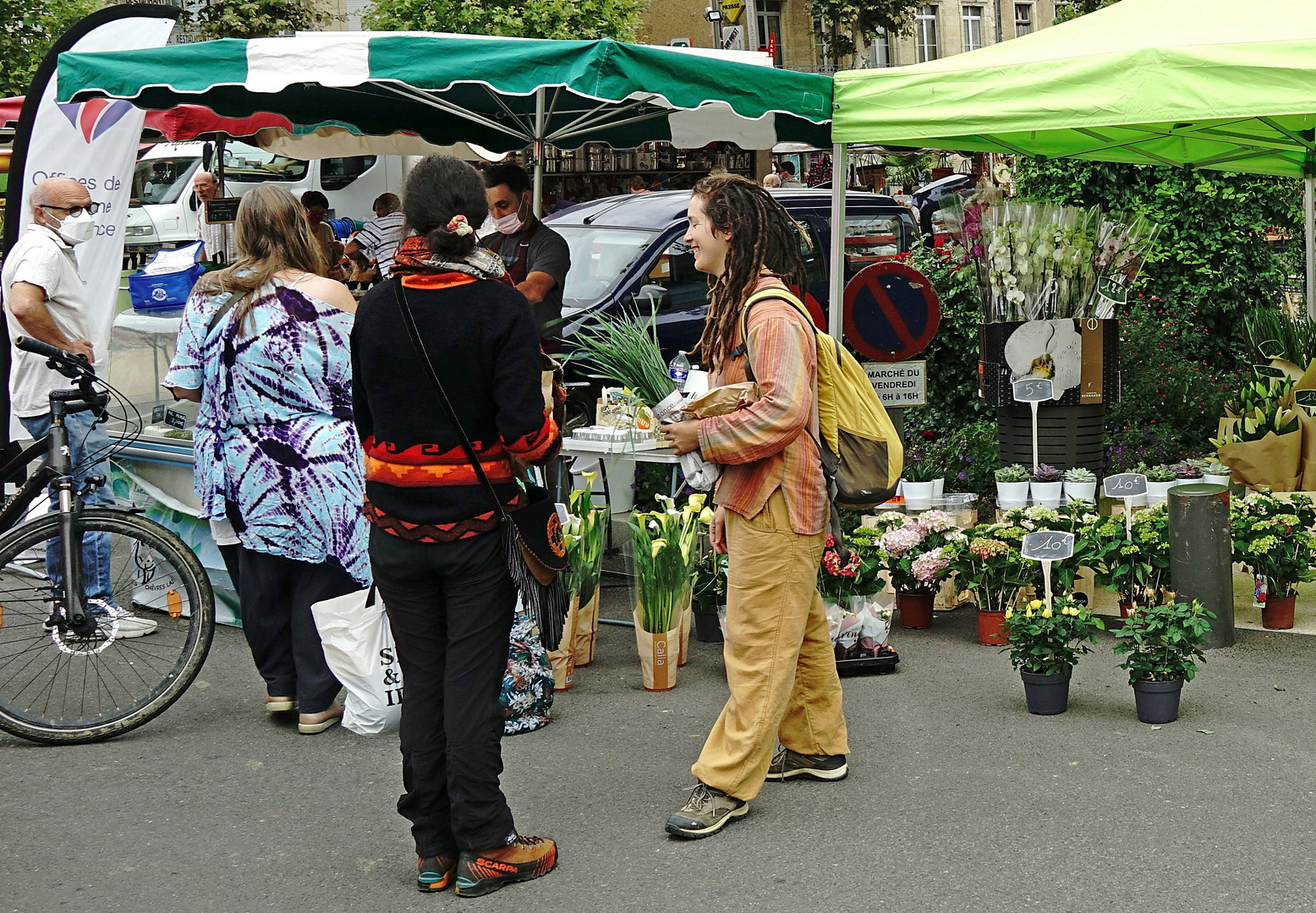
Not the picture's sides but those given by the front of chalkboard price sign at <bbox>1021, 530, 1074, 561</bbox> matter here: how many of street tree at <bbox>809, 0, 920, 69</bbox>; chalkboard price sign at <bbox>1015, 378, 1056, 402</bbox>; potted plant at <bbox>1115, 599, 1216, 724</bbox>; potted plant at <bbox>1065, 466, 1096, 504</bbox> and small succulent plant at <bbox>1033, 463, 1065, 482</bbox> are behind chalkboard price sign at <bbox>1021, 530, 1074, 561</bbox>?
4

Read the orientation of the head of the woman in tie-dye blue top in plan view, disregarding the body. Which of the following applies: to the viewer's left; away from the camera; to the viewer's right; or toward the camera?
away from the camera

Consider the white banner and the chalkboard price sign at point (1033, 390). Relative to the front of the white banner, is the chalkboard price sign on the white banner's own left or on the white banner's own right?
on the white banner's own left

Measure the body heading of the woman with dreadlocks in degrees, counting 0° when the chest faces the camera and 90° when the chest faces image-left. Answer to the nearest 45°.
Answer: approximately 90°

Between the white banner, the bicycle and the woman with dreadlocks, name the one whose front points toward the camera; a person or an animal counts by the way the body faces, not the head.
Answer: the white banner

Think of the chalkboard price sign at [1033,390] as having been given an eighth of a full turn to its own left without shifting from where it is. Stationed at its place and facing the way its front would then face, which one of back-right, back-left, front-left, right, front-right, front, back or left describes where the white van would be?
back

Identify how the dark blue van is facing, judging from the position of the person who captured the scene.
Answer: facing the viewer and to the left of the viewer

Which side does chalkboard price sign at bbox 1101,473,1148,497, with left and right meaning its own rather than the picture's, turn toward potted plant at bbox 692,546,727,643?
right

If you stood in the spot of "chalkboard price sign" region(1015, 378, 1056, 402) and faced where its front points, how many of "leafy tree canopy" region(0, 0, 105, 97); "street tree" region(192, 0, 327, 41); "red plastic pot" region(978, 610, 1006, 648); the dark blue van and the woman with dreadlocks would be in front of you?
2

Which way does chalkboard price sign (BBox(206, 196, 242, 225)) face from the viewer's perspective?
toward the camera

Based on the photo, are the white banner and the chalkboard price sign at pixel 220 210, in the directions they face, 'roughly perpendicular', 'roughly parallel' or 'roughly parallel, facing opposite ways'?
roughly parallel

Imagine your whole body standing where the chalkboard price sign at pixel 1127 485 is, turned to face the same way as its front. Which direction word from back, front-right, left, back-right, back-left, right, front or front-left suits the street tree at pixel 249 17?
back-right

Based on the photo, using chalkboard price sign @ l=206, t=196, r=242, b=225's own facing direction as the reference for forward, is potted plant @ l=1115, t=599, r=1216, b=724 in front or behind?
in front

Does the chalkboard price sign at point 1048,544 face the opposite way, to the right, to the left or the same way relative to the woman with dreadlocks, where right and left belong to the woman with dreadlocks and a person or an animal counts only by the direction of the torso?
to the left

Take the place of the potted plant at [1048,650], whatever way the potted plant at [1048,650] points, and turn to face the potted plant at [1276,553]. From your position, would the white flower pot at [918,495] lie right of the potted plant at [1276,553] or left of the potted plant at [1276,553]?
left

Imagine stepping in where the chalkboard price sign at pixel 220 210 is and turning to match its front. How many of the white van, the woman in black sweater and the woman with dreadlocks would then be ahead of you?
2
